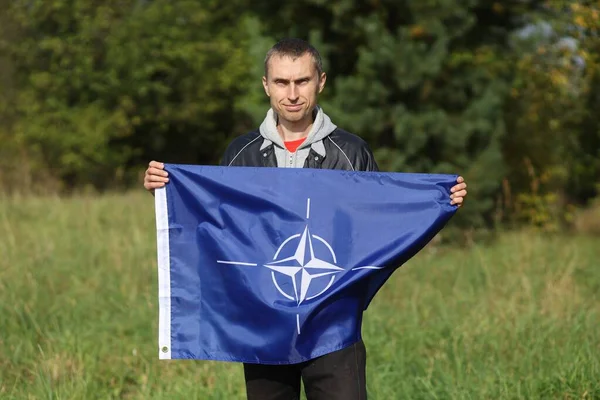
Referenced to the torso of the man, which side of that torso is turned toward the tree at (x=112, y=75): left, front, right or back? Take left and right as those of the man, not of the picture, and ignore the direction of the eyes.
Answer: back

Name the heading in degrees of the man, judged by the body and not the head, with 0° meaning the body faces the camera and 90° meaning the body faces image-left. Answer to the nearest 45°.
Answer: approximately 0°
